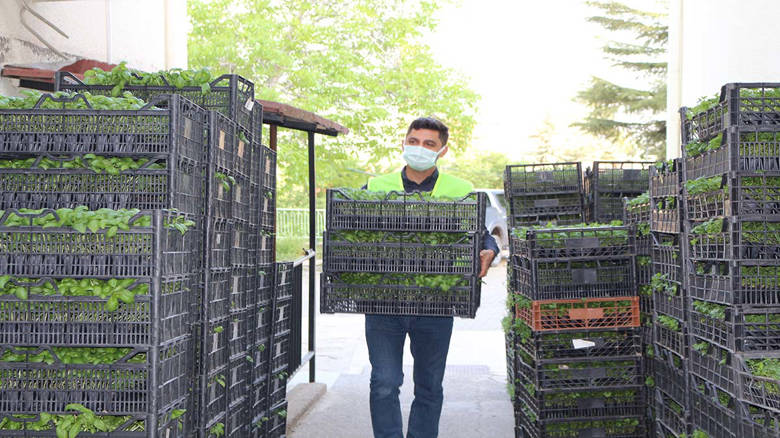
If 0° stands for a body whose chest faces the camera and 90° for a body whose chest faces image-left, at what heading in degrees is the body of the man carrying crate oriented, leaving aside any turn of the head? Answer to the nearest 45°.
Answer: approximately 0°

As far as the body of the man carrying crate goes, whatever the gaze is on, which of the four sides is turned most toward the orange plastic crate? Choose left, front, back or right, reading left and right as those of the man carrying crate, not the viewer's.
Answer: left

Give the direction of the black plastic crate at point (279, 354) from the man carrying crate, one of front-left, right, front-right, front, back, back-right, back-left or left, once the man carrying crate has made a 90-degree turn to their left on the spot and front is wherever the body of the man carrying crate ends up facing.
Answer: back-left

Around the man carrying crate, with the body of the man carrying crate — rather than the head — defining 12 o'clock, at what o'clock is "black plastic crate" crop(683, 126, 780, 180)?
The black plastic crate is roughly at 10 o'clock from the man carrying crate.

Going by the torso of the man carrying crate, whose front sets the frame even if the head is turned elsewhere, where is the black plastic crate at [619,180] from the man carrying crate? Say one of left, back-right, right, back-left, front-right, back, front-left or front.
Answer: back-left

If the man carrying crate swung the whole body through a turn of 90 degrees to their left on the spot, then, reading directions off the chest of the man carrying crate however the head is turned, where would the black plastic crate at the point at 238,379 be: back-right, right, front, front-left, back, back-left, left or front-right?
back

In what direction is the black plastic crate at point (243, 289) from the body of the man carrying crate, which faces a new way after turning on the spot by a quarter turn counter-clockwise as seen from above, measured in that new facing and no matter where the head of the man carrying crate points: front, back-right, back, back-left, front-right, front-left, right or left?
back

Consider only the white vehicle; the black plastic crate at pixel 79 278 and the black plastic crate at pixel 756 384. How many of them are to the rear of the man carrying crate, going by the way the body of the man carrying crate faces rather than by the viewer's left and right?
1

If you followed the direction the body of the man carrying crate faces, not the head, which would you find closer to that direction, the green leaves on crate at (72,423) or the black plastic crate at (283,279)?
the green leaves on crate

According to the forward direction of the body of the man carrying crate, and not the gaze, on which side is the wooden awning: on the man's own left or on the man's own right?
on the man's own right

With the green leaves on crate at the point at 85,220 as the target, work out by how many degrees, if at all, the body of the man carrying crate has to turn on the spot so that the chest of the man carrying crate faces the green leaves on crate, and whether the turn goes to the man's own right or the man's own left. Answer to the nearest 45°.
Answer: approximately 45° to the man's own right

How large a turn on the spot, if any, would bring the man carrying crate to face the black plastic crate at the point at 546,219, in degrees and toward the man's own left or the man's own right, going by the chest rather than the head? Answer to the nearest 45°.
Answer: approximately 135° to the man's own left

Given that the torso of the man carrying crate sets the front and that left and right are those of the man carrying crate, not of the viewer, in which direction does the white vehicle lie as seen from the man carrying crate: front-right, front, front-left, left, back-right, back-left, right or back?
back

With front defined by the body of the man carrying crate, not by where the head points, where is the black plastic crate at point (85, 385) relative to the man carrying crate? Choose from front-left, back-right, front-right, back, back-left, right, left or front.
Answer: front-right

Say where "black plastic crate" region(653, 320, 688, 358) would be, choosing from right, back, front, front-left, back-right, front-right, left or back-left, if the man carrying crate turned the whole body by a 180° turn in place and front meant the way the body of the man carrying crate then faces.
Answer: right
